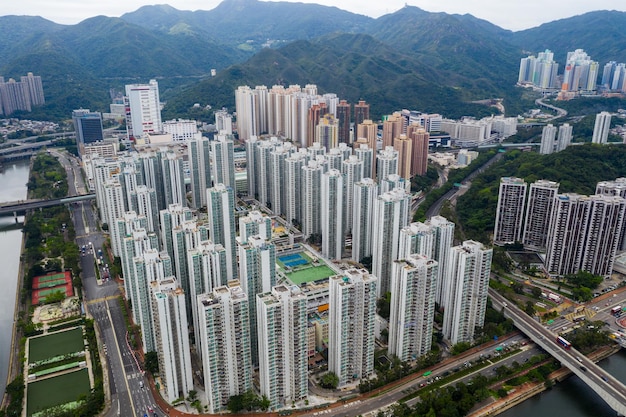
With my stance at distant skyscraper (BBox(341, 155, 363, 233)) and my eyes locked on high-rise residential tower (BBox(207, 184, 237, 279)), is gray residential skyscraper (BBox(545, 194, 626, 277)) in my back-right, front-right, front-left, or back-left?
back-left

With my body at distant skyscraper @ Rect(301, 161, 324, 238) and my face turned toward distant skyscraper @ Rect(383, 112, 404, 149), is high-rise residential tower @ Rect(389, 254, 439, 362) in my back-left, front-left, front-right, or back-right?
back-right

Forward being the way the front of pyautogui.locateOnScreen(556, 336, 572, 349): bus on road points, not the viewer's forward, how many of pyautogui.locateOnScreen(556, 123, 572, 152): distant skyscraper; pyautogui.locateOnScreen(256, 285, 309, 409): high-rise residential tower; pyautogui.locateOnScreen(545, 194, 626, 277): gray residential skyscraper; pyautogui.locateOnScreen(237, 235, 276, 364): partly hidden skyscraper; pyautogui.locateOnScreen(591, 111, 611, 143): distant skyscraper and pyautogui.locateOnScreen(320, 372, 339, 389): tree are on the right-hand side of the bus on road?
3
